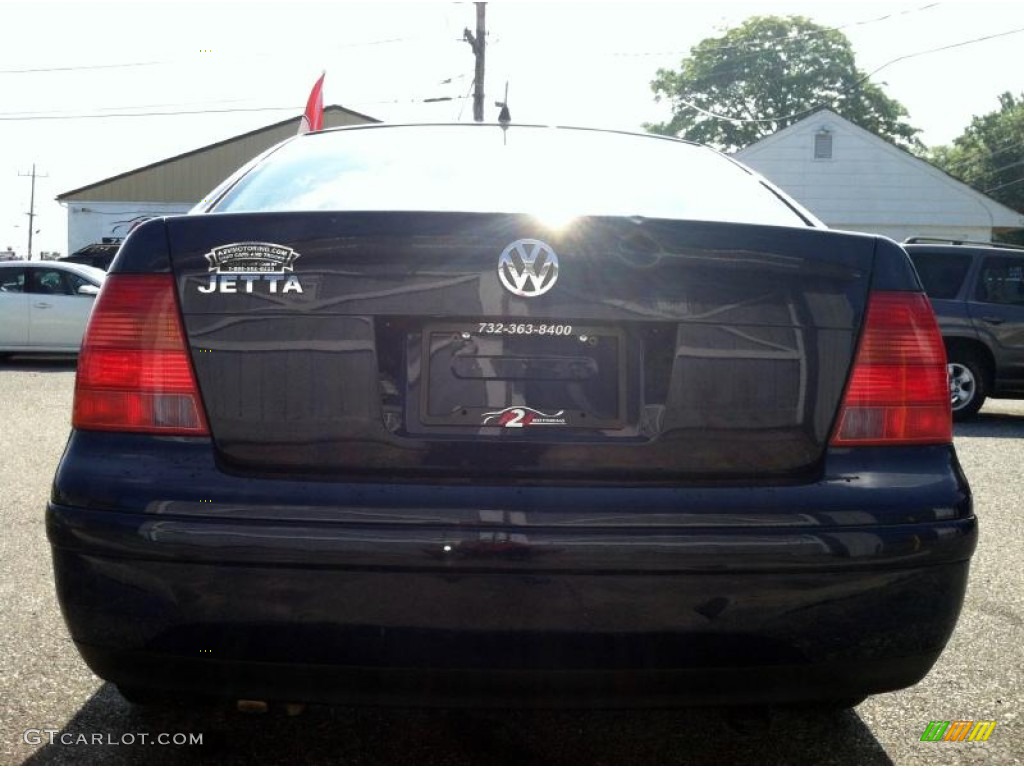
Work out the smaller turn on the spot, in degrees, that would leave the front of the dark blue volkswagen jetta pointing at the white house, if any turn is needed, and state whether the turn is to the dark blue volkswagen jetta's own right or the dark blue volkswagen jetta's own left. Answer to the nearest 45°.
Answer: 0° — it already faces it

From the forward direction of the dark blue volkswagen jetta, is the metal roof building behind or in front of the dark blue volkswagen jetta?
in front

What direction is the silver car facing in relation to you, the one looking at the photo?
facing to the right of the viewer

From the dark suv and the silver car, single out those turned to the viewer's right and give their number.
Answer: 2

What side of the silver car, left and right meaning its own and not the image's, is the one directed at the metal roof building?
left

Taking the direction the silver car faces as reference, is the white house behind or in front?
in front

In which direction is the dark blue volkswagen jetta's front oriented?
away from the camera

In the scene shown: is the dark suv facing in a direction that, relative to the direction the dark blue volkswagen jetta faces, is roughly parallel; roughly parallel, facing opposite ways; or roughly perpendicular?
roughly perpendicular

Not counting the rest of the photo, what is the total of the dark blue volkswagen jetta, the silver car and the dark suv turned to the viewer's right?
2

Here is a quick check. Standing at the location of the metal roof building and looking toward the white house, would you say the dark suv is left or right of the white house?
right

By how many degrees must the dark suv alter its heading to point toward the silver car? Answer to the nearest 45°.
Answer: approximately 180°

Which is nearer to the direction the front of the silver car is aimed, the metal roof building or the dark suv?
the dark suv

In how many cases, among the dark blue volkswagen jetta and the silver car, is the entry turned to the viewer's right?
1

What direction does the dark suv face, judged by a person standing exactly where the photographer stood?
facing to the right of the viewer

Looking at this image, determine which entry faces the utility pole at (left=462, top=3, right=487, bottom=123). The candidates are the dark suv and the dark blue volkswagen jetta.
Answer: the dark blue volkswagen jetta
